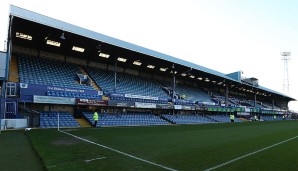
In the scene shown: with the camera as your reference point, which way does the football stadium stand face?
facing the viewer and to the right of the viewer
